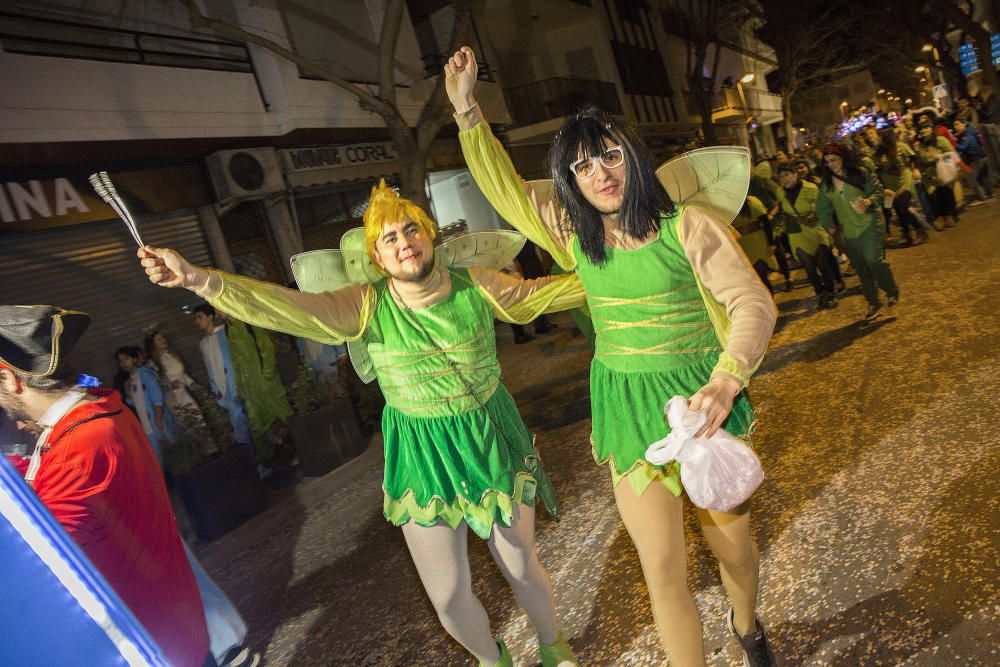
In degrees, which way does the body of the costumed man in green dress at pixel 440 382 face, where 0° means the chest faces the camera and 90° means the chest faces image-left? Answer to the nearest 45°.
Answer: approximately 0°

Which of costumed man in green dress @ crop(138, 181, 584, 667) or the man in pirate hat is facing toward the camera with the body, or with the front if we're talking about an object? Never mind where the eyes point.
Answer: the costumed man in green dress

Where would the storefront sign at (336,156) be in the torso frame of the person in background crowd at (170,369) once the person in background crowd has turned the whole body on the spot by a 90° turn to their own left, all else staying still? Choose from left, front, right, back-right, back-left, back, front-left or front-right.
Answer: front

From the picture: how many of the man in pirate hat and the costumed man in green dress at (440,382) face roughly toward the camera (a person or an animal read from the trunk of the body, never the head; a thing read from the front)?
1

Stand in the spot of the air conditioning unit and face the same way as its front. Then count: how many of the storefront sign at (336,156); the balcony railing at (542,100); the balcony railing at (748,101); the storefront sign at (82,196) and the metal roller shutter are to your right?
2

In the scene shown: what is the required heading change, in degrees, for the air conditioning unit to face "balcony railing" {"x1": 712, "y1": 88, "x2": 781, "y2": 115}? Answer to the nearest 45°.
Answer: approximately 90° to its left

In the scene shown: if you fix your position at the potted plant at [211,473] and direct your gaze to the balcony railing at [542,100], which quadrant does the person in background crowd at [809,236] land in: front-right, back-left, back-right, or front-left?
front-right

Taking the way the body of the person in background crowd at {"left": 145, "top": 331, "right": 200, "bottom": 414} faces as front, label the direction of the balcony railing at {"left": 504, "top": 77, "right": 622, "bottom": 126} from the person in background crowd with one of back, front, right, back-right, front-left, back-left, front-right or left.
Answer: left

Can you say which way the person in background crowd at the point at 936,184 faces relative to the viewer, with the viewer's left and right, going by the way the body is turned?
facing the viewer and to the left of the viewer

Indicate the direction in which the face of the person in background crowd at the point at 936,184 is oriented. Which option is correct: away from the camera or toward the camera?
toward the camera

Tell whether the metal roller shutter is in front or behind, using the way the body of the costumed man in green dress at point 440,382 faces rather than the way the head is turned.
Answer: behind
